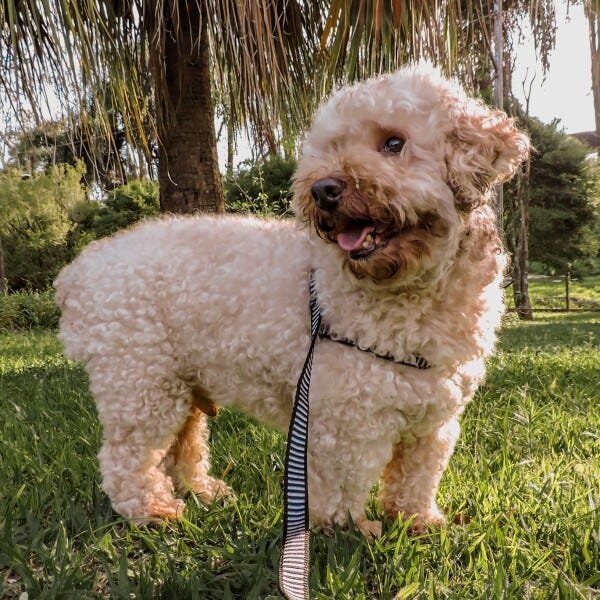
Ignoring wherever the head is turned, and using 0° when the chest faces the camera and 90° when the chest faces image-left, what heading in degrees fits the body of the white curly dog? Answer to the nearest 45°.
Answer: approximately 315°

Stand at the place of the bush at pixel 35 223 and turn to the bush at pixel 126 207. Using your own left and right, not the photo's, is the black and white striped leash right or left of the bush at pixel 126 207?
right

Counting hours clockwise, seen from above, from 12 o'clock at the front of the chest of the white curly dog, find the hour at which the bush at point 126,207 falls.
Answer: The bush is roughly at 7 o'clock from the white curly dog.

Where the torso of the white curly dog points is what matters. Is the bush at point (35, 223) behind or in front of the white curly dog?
behind

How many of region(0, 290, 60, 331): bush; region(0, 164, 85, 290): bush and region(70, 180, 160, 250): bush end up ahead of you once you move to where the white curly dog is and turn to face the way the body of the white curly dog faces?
0

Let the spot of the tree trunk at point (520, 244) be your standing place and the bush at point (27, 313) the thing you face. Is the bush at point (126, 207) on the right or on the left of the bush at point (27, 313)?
right

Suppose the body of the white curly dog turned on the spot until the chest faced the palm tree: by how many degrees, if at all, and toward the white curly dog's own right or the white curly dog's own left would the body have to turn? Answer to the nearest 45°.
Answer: approximately 135° to the white curly dog's own left

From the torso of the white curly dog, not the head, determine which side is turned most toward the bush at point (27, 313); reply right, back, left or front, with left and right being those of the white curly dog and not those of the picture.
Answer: back

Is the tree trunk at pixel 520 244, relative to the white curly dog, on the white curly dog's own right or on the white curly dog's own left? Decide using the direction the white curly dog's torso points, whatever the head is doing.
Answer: on the white curly dog's own left

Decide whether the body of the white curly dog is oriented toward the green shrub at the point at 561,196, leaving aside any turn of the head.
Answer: no
